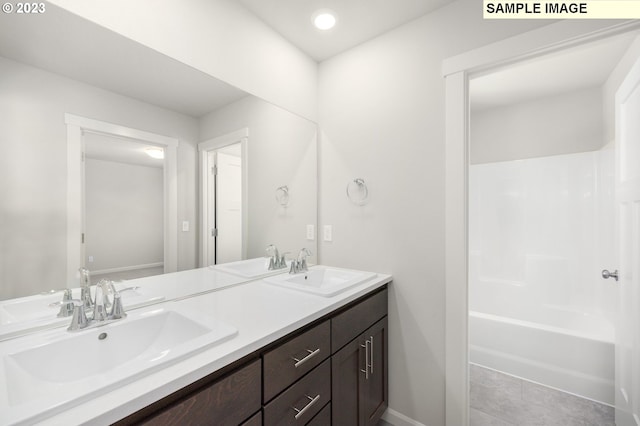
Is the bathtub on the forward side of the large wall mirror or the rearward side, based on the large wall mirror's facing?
on the forward side

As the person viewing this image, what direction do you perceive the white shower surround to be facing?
facing the viewer and to the left of the viewer

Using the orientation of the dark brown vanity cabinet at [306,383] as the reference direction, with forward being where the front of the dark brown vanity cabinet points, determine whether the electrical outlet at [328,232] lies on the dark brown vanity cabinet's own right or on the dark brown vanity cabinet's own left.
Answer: on the dark brown vanity cabinet's own left

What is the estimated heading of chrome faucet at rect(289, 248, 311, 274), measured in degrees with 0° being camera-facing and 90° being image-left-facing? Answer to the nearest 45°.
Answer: approximately 315°

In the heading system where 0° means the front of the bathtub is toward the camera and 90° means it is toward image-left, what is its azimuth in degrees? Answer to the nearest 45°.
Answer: approximately 45°

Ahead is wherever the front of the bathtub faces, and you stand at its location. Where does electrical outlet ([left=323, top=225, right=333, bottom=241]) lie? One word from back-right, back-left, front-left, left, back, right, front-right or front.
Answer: front

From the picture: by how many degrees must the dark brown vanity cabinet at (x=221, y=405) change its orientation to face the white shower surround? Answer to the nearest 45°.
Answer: approximately 45° to its left

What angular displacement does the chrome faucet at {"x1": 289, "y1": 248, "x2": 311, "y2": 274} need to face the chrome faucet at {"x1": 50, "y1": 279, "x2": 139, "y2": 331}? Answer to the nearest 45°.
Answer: approximately 90° to its right

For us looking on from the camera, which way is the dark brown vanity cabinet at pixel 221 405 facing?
facing the viewer and to the right of the viewer
